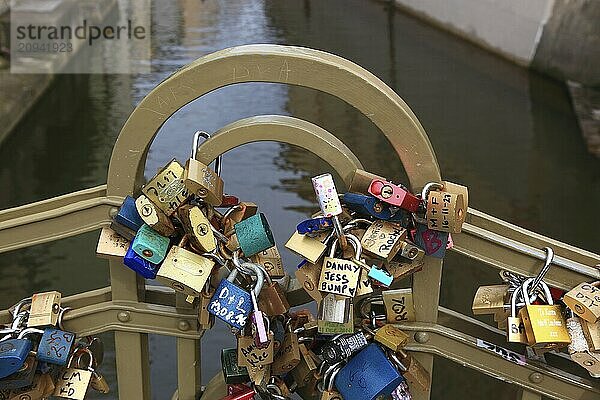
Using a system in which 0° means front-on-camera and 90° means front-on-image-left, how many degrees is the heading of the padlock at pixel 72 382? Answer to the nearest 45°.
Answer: approximately 0°
